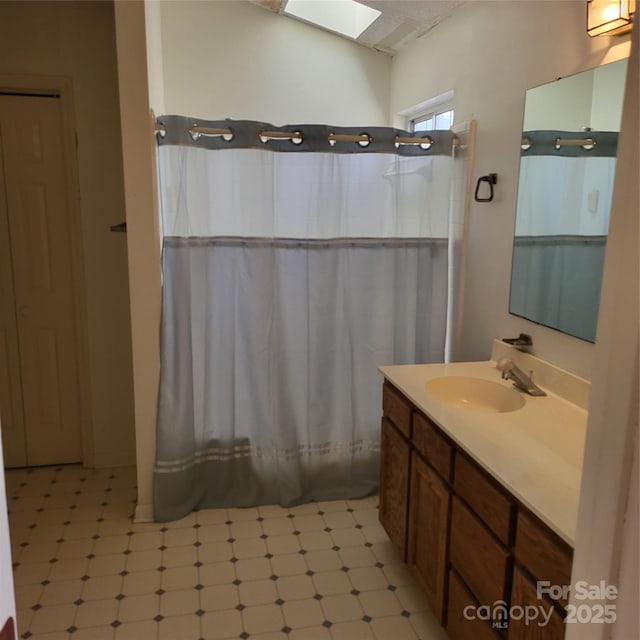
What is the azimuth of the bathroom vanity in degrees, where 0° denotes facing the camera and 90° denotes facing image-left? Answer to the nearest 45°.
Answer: approximately 45°

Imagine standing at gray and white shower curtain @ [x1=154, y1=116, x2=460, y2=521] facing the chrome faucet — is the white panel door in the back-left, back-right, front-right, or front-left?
back-right

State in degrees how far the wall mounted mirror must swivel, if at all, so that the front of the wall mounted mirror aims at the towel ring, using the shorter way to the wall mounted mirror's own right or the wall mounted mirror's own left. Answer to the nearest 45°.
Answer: approximately 90° to the wall mounted mirror's own right

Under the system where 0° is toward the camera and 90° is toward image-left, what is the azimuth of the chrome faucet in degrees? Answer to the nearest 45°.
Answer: approximately 45°

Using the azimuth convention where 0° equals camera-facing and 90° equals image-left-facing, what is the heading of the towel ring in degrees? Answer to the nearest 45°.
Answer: approximately 45°

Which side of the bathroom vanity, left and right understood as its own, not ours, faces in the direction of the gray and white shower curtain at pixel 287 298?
right

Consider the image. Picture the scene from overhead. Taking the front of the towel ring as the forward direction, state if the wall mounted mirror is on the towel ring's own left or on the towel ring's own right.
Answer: on the towel ring's own left
